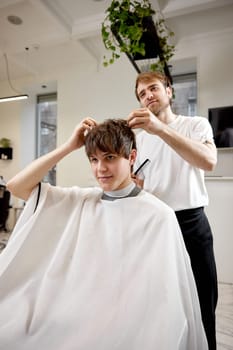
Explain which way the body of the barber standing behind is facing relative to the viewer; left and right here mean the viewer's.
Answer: facing the viewer and to the left of the viewer

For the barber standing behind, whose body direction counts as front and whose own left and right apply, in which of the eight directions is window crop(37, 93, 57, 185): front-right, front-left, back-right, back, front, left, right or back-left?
right

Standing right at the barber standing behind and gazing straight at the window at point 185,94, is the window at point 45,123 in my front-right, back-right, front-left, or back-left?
front-left

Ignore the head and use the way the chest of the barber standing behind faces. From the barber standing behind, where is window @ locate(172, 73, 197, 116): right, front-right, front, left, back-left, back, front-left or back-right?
back-right

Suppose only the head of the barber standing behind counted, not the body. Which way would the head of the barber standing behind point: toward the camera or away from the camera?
toward the camera

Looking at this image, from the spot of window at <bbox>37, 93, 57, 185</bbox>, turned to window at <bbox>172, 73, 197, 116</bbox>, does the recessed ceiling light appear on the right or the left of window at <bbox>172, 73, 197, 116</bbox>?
right

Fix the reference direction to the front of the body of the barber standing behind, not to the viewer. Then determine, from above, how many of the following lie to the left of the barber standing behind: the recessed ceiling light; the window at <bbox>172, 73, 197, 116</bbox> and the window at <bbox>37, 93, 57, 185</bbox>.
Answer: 0

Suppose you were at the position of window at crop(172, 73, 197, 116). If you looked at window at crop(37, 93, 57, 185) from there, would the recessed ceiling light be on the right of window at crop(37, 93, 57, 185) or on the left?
left

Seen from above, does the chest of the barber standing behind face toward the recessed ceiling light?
no

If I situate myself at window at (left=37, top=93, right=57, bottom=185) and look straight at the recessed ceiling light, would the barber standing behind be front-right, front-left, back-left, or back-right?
front-left
